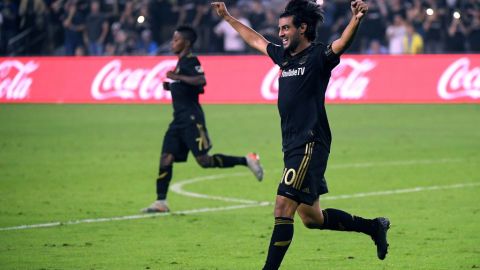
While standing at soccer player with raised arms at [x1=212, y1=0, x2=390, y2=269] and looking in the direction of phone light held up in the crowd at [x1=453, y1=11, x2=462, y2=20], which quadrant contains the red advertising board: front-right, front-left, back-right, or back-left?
front-left

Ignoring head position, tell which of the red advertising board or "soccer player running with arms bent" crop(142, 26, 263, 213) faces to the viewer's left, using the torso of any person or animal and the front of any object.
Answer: the soccer player running with arms bent

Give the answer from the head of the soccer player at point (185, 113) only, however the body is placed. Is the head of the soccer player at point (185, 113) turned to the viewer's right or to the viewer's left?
to the viewer's left

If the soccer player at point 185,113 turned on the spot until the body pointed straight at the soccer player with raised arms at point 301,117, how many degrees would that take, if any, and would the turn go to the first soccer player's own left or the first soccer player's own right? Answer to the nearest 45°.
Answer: approximately 90° to the first soccer player's own left

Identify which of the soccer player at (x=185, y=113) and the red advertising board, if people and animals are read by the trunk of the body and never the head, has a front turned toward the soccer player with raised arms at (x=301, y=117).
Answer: the red advertising board

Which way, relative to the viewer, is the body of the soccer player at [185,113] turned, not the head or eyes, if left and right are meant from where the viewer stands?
facing to the left of the viewer

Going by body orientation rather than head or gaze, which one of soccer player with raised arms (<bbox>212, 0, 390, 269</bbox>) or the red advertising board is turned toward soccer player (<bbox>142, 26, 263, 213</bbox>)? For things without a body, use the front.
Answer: the red advertising board

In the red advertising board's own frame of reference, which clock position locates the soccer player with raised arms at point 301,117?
The soccer player with raised arms is roughly at 12 o'clock from the red advertising board.

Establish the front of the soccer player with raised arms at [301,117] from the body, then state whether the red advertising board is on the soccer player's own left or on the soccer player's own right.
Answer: on the soccer player's own right

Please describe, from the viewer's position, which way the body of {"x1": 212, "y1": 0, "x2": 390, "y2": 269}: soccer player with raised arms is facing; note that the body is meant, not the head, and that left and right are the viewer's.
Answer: facing the viewer and to the left of the viewer

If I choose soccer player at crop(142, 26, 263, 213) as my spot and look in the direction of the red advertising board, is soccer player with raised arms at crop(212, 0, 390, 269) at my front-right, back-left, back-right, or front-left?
back-right

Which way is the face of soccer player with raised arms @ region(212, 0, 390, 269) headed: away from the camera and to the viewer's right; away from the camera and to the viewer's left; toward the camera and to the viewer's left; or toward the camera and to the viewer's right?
toward the camera and to the viewer's left

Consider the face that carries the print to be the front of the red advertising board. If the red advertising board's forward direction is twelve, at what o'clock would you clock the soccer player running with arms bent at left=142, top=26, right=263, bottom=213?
The soccer player running with arms bent is roughly at 12 o'clock from the red advertising board.

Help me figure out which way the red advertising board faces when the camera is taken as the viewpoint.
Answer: facing the viewer
